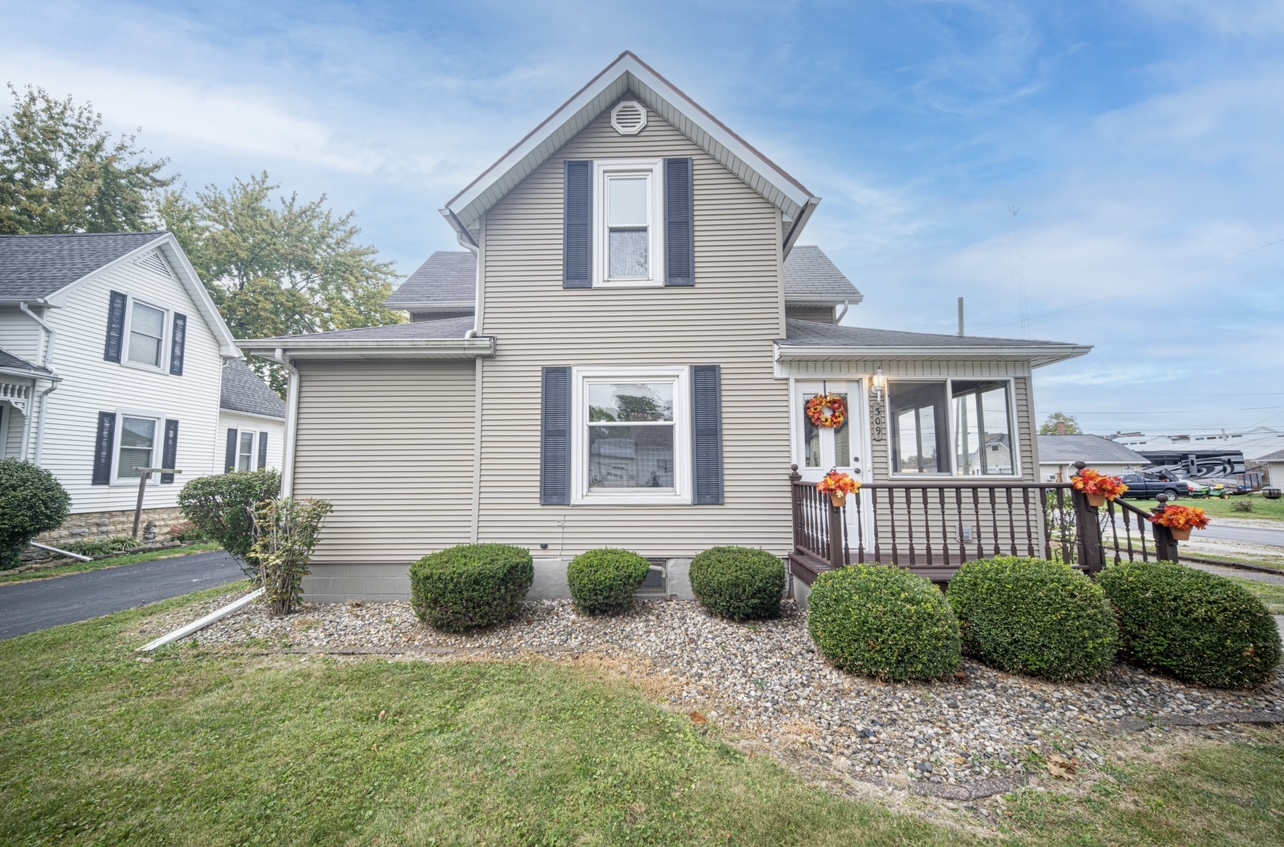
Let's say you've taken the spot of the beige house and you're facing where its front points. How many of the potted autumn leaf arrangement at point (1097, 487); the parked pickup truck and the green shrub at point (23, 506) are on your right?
1

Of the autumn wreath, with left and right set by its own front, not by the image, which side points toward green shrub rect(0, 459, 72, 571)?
right

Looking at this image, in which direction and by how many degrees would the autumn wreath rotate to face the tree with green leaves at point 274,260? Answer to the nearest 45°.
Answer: approximately 90° to its right

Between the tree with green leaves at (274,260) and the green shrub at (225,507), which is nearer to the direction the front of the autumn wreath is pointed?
the green shrub

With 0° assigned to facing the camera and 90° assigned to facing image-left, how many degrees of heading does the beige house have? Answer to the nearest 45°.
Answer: approximately 0°

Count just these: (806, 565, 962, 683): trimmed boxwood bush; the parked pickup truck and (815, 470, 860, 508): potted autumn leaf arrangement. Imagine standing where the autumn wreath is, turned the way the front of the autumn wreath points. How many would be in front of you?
2

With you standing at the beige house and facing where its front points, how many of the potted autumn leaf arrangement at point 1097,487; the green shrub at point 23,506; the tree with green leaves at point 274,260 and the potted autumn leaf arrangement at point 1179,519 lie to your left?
2

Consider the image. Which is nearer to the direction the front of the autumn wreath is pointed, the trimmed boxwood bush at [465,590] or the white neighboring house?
the trimmed boxwood bush

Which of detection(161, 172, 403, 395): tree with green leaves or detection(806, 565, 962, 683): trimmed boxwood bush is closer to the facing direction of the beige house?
the trimmed boxwood bush
